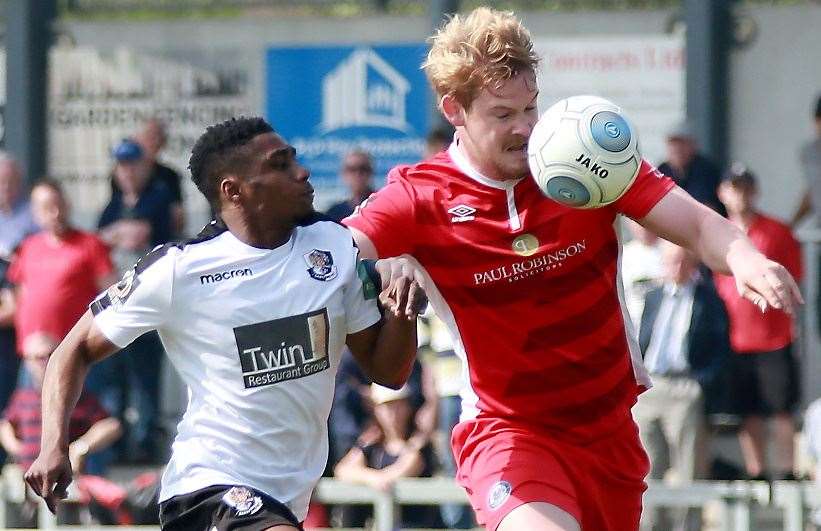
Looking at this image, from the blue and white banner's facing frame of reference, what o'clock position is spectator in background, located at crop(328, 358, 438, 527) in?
The spectator in background is roughly at 12 o'clock from the blue and white banner.

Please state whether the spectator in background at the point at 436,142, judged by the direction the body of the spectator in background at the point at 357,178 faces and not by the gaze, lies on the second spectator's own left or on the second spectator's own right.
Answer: on the second spectator's own left

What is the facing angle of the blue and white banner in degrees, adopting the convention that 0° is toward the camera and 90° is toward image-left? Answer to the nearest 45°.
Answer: approximately 0°

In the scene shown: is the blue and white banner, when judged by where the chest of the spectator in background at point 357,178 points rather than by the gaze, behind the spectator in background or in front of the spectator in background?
behind

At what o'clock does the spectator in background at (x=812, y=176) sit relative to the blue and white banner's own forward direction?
The spectator in background is roughly at 10 o'clock from the blue and white banner.

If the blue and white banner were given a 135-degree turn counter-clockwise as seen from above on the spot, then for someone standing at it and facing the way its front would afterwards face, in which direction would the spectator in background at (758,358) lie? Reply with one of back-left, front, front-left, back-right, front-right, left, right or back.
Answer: right

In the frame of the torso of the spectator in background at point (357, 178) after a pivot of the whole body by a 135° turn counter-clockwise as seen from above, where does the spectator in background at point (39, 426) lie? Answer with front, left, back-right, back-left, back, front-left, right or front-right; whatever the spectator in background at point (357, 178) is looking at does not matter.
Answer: back-left

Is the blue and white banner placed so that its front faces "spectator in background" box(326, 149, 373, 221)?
yes

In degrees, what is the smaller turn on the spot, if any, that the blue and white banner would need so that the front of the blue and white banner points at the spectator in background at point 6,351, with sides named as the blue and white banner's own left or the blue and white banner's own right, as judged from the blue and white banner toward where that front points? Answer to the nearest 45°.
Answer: approximately 45° to the blue and white banner's own right

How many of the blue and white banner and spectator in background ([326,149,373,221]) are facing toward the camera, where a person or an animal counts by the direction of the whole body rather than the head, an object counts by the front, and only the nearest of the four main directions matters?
2

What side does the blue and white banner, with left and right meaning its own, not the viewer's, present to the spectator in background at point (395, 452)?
front
